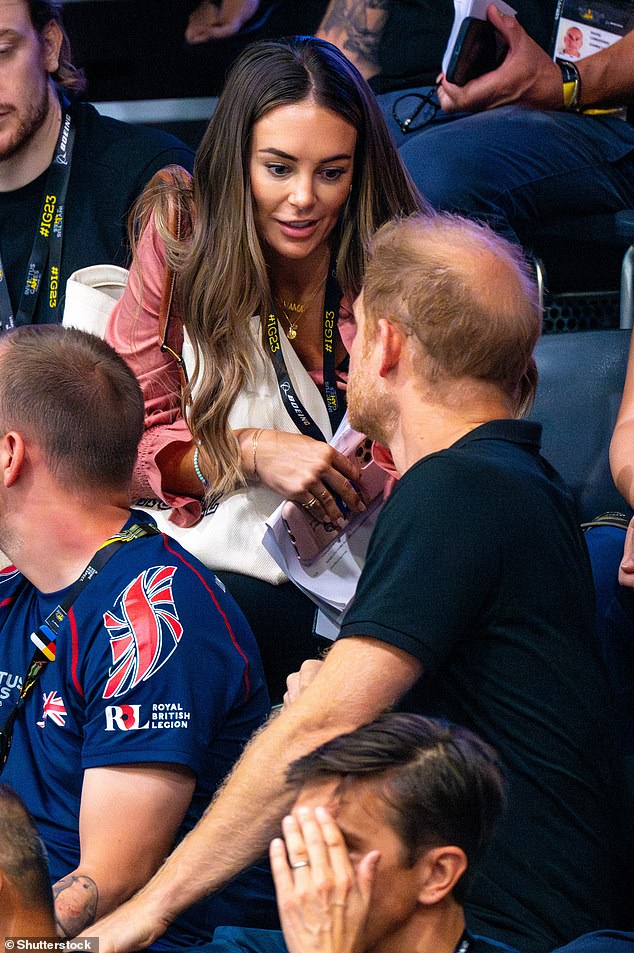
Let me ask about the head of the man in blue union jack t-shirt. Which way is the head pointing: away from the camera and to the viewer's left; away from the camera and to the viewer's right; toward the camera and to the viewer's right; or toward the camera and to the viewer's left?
away from the camera and to the viewer's left

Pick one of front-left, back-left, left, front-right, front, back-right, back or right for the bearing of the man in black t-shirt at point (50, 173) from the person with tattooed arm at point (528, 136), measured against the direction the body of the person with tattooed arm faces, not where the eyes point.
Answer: front-right

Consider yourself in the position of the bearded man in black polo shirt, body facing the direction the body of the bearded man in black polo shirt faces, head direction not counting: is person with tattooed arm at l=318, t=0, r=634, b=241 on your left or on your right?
on your right

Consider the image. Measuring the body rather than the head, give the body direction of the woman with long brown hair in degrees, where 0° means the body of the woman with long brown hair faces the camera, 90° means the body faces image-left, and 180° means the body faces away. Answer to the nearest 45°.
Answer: approximately 315°

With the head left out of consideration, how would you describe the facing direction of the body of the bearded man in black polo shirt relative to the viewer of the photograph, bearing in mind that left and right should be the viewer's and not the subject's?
facing away from the viewer and to the left of the viewer

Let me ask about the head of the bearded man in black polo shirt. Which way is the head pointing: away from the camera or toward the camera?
away from the camera

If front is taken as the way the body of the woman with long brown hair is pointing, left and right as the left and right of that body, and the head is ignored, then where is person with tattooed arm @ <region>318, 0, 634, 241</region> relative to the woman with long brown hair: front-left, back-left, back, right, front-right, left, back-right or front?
left

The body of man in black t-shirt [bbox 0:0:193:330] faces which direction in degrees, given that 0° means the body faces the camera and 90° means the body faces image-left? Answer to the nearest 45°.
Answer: approximately 45°

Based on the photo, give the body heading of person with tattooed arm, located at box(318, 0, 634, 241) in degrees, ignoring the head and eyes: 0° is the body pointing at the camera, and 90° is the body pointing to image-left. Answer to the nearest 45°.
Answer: approximately 45°
